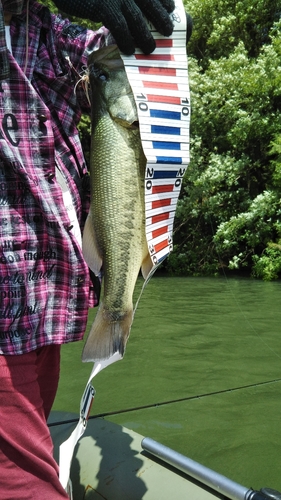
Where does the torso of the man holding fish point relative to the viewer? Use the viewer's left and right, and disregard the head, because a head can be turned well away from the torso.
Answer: facing the viewer and to the right of the viewer
